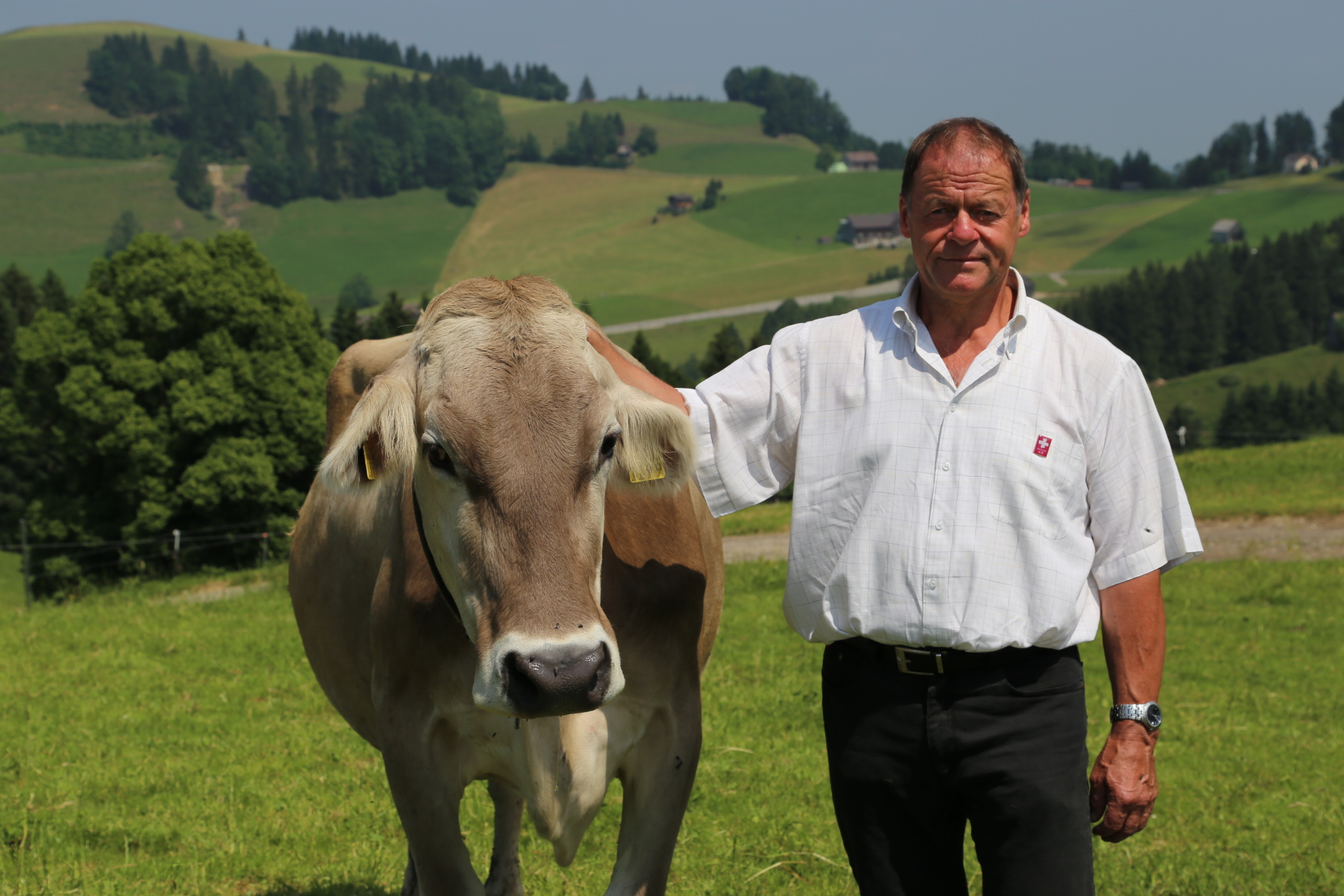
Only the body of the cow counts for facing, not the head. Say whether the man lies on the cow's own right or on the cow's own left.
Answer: on the cow's own left

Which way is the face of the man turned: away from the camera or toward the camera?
toward the camera

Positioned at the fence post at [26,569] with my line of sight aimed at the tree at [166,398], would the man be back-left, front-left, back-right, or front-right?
back-right

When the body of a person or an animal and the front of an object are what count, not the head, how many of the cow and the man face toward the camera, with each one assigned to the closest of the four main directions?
2

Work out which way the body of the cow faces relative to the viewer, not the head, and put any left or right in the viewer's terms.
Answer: facing the viewer

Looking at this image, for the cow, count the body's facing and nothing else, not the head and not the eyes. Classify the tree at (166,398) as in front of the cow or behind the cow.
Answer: behind

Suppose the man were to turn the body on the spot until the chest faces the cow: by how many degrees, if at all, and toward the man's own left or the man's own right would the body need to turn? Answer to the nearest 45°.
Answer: approximately 90° to the man's own right

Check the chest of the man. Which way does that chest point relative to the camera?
toward the camera

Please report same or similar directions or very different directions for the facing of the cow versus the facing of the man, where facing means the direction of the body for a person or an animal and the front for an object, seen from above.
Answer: same or similar directions

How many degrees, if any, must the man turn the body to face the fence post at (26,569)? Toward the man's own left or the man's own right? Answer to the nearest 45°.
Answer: approximately 135° to the man's own right

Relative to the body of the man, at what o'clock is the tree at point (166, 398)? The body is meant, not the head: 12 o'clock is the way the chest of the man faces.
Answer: The tree is roughly at 5 o'clock from the man.
